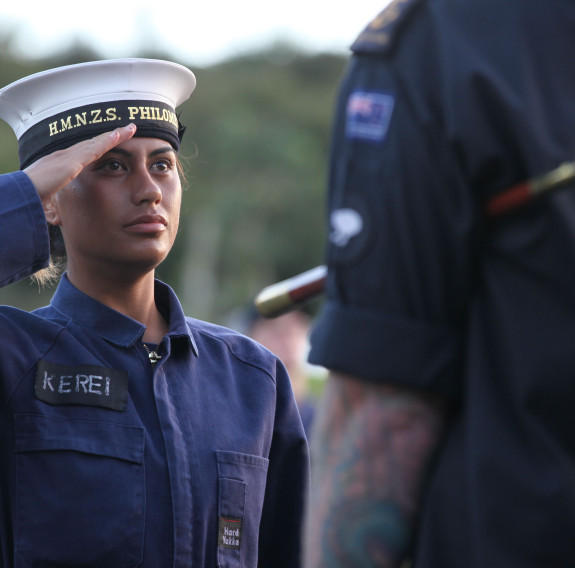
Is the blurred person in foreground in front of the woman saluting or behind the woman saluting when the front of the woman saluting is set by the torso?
in front

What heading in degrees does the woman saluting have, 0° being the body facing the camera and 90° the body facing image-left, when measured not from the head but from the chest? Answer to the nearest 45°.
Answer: approximately 315°
